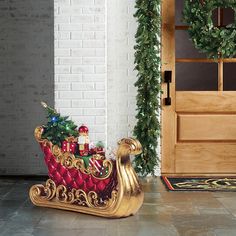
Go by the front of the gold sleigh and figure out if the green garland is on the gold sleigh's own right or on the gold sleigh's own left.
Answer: on the gold sleigh's own left

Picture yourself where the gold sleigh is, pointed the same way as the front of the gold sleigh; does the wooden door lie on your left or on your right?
on your left

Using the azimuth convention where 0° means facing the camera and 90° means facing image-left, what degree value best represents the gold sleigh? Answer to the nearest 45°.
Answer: approximately 315°

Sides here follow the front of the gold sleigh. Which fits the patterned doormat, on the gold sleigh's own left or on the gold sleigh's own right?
on the gold sleigh's own left
